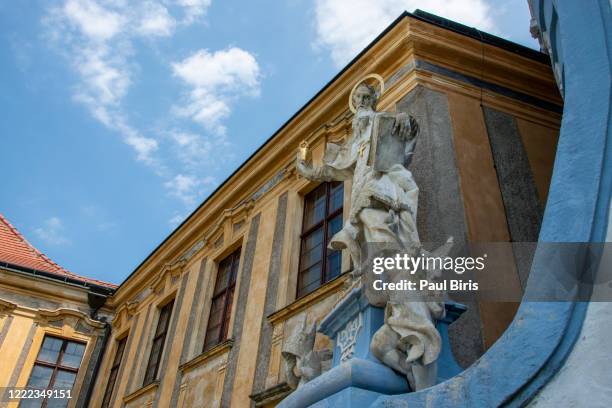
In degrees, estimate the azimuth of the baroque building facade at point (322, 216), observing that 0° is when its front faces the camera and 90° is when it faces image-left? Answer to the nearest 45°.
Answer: approximately 45°

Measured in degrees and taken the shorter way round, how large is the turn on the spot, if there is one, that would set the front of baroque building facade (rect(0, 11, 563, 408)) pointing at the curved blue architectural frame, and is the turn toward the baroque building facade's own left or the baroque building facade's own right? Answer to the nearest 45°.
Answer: approximately 45° to the baroque building facade's own left

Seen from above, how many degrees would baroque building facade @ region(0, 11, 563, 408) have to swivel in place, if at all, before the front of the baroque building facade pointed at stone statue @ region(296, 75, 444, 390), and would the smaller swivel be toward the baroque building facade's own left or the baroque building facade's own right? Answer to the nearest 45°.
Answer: approximately 45° to the baroque building facade's own left

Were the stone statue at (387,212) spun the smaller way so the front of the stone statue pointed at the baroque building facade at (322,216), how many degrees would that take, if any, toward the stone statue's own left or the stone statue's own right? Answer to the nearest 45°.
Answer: approximately 180°
